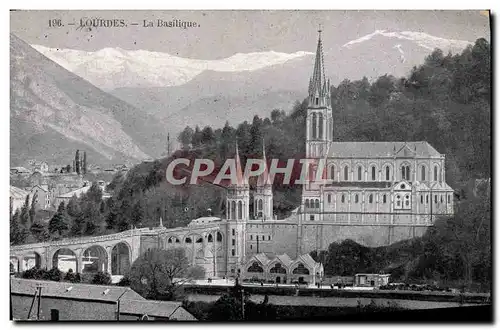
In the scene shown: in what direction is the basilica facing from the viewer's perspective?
to the viewer's left

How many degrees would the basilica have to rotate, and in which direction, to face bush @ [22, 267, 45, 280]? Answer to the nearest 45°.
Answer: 0° — it already faces it

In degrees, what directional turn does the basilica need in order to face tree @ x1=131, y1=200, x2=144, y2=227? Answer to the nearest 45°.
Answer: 0° — it already faces it
